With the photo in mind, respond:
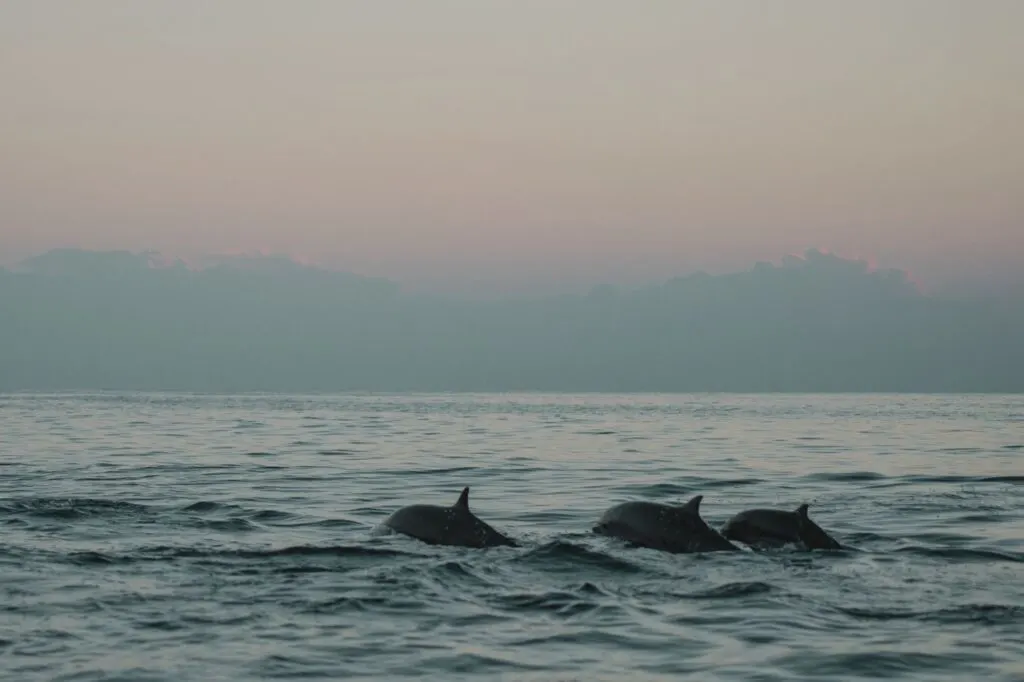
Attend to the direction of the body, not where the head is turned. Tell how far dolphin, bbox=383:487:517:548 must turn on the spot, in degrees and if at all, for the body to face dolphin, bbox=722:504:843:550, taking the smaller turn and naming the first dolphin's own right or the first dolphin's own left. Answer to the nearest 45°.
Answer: approximately 180°

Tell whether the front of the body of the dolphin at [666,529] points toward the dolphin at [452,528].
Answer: yes

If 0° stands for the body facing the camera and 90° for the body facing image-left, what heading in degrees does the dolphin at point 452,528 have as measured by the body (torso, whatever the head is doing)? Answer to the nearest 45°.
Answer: approximately 90°

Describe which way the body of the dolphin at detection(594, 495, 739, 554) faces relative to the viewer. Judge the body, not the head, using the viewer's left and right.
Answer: facing to the left of the viewer

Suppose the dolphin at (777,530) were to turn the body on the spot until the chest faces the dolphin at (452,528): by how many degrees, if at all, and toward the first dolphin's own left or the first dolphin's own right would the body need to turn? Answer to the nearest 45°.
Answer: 0° — it already faces it

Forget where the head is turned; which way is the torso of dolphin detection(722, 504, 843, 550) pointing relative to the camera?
to the viewer's left

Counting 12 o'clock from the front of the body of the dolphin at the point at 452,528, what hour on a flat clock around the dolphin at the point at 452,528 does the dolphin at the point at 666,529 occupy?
the dolphin at the point at 666,529 is roughly at 6 o'clock from the dolphin at the point at 452,528.

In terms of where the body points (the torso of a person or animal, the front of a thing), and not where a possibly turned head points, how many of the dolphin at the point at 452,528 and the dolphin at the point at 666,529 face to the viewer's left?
2
